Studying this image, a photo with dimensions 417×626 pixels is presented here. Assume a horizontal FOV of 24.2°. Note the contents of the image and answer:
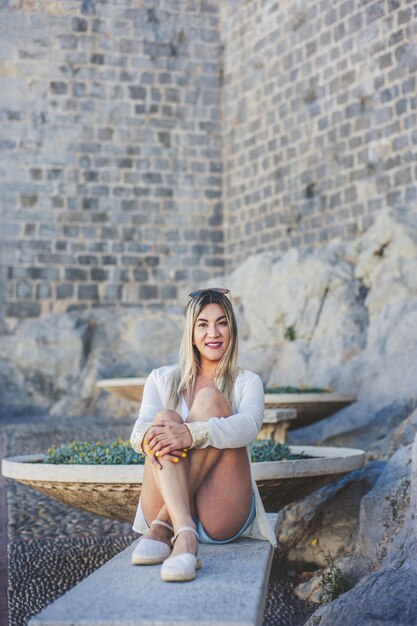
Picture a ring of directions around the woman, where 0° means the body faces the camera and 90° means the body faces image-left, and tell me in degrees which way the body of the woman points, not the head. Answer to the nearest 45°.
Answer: approximately 0°

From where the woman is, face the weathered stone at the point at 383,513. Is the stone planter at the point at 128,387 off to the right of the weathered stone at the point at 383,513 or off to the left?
left

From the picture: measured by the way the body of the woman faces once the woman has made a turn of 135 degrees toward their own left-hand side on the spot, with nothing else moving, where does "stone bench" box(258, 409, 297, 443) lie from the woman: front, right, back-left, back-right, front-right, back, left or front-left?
front-left

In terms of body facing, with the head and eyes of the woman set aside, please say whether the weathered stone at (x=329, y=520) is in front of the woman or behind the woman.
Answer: behind

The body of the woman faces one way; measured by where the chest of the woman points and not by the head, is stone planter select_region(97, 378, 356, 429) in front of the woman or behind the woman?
behind

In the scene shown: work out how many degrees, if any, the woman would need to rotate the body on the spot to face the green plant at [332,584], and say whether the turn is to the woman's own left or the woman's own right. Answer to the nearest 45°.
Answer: approximately 135° to the woman's own left

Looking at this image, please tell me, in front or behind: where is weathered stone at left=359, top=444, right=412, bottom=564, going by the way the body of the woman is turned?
behind
